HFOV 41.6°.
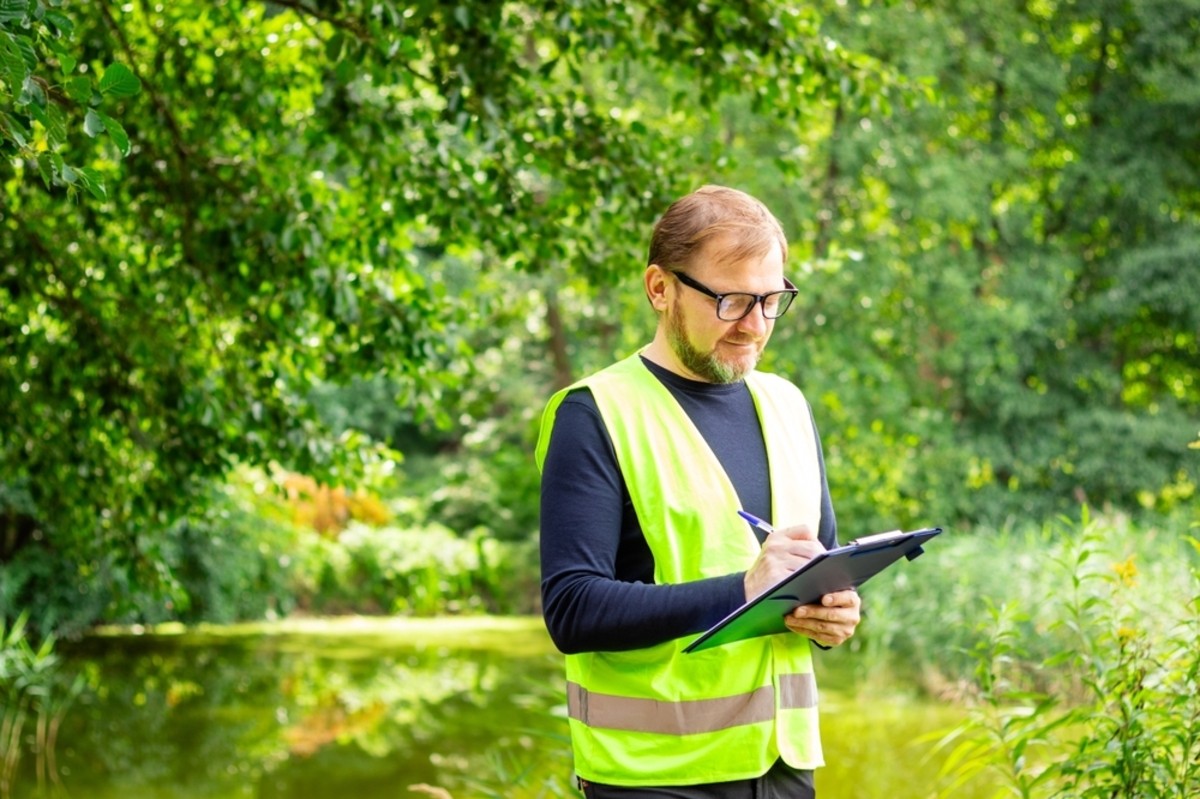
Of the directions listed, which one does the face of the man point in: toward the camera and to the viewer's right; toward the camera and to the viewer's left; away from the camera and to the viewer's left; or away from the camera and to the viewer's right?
toward the camera and to the viewer's right

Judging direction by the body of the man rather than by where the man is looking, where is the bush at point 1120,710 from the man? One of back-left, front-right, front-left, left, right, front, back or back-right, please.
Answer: left

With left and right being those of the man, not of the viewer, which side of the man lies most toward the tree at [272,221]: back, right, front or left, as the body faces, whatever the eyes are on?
back

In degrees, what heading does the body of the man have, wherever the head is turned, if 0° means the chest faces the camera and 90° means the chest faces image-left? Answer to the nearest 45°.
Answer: approximately 315°
